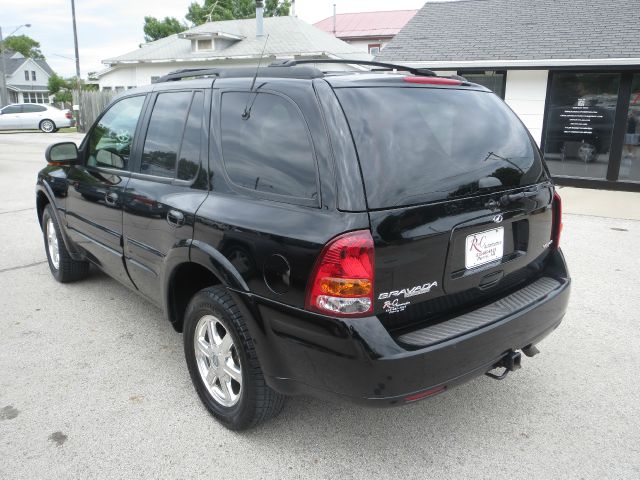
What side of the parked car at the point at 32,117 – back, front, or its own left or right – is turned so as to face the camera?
left

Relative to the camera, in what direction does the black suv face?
facing away from the viewer and to the left of the viewer

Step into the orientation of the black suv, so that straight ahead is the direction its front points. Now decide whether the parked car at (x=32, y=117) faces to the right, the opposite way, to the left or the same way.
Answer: to the left

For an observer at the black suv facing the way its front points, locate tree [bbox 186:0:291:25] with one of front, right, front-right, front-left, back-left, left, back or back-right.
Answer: front-right

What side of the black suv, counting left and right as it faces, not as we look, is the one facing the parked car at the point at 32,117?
front

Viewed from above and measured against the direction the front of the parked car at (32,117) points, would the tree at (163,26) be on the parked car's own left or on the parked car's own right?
on the parked car's own right

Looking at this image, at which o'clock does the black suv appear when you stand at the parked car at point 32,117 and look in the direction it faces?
The black suv is roughly at 9 o'clock from the parked car.

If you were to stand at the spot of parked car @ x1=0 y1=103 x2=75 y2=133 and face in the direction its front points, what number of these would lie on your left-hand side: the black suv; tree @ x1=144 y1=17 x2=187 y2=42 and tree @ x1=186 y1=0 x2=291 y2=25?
1

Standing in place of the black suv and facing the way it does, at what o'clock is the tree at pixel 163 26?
The tree is roughly at 1 o'clock from the black suv.

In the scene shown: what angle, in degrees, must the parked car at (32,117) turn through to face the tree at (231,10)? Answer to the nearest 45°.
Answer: approximately 135° to its right

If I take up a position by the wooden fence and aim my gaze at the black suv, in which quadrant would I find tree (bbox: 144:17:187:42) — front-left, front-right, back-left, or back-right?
back-left

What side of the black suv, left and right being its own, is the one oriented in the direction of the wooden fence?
front

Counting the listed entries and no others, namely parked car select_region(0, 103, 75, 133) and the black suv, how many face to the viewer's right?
0
